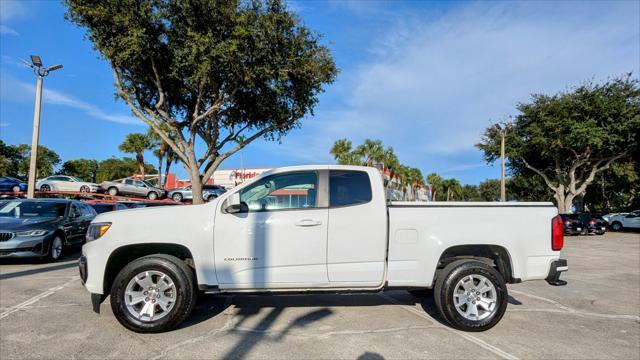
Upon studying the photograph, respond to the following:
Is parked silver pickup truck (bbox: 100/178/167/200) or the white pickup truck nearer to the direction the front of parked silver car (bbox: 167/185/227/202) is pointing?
the parked silver pickup truck

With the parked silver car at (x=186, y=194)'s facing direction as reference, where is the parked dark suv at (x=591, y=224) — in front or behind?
behind

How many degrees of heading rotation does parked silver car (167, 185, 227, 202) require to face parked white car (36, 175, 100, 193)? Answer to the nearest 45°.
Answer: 0° — it already faces it

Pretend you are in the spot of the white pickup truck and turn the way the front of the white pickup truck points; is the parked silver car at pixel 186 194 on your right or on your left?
on your right

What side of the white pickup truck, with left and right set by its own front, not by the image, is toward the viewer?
left

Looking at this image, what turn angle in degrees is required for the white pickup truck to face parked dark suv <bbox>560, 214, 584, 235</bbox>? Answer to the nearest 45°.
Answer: approximately 135° to its right

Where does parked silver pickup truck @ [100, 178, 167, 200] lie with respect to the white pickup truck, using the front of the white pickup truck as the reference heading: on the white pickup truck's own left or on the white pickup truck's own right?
on the white pickup truck's own right

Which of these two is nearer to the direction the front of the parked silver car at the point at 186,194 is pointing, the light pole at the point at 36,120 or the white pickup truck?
the light pole

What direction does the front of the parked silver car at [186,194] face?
to the viewer's left
